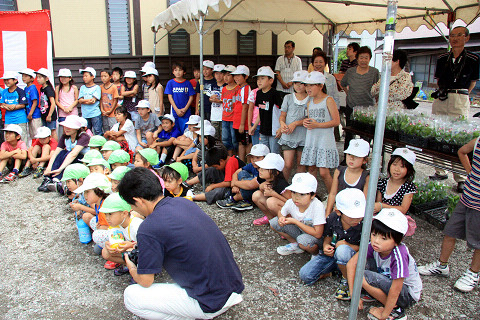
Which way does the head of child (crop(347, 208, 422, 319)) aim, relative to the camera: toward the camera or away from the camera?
toward the camera

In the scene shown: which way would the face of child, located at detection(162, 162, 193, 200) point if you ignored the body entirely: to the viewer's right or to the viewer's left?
to the viewer's left

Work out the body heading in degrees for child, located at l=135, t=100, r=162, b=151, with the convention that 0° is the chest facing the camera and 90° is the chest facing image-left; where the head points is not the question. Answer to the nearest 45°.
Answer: approximately 45°

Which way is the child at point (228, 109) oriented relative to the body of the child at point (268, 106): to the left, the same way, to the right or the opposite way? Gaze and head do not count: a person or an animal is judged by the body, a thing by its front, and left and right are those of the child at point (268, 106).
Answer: the same way

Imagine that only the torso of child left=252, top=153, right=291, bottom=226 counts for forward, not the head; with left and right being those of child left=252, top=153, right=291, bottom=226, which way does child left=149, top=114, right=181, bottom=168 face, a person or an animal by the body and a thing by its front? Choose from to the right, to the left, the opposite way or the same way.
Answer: the same way

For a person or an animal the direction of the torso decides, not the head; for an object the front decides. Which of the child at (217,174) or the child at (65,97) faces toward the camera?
the child at (65,97)

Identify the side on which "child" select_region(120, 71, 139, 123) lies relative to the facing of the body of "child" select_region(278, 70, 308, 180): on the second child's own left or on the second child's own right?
on the second child's own right

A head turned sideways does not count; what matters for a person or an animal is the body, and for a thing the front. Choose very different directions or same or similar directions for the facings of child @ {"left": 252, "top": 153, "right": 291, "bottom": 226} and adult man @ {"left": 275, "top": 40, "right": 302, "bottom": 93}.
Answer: same or similar directions

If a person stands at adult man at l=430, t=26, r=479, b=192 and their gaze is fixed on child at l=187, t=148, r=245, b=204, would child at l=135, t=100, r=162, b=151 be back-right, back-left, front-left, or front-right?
front-right

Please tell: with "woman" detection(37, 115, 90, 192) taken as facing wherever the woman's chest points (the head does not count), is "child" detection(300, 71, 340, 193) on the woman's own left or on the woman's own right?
on the woman's own left

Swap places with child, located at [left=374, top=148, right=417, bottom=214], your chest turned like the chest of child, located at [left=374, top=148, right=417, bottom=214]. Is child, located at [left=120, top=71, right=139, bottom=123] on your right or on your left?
on your right

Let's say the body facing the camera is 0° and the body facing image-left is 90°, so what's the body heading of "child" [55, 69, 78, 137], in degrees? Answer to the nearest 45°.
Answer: approximately 0°

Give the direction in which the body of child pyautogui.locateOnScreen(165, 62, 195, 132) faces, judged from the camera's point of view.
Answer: toward the camera

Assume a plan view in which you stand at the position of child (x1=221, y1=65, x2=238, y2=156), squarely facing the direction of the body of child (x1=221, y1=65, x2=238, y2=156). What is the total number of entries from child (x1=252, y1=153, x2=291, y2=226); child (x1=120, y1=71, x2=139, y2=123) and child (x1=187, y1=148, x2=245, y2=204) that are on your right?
1

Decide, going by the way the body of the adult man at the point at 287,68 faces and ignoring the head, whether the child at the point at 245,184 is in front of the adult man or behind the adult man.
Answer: in front
